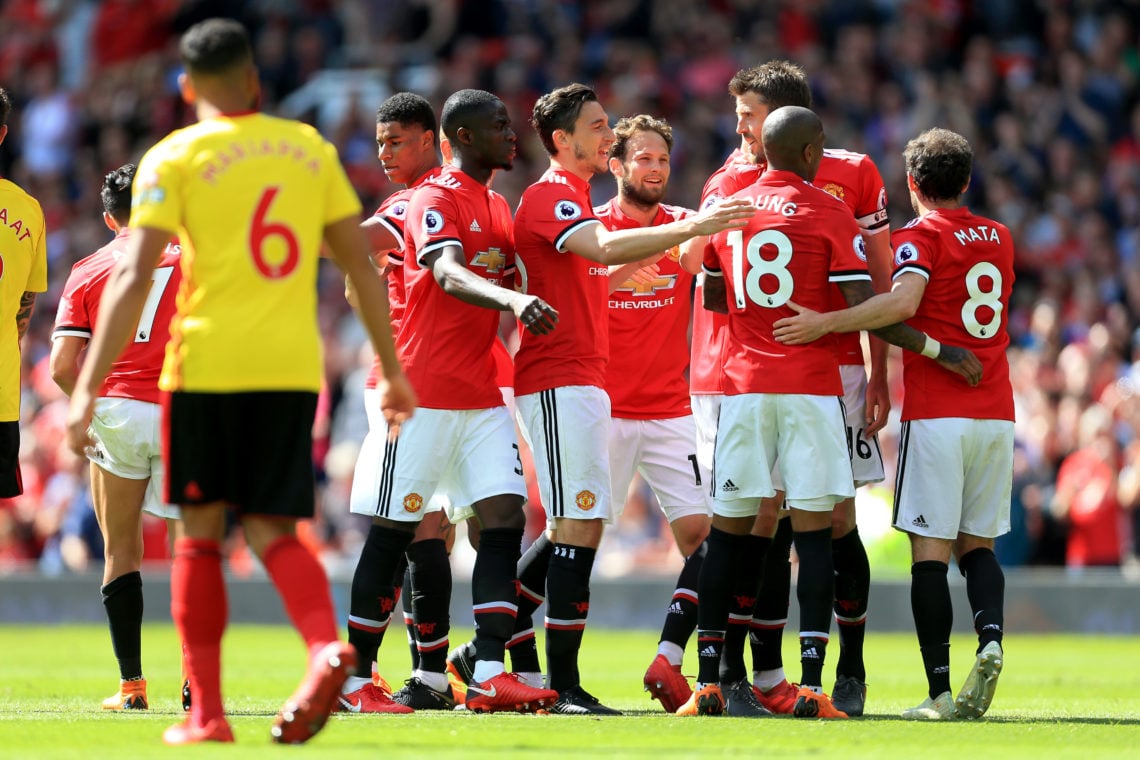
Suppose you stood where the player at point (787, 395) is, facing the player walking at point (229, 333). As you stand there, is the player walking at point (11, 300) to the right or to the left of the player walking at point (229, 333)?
right

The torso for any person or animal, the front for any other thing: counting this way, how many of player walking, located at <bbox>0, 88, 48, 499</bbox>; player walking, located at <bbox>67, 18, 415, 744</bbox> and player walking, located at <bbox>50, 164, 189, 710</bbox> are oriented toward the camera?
0

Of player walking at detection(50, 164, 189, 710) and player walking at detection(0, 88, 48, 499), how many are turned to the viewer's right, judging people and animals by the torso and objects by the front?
0

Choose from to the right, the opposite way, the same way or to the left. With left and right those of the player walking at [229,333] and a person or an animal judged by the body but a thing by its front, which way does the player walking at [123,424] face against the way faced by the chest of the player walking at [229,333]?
the same way

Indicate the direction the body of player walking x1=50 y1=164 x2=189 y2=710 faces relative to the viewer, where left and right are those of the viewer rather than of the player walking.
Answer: facing away from the viewer and to the left of the viewer

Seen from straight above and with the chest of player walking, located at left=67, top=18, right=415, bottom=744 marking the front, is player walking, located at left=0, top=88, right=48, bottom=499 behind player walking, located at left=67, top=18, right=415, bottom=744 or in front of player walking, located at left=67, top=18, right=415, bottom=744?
in front

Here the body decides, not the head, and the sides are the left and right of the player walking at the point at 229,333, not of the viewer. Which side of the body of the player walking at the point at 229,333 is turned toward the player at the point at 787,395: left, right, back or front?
right

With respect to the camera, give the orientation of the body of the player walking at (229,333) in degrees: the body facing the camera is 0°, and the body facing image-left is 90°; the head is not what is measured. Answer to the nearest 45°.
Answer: approximately 135°

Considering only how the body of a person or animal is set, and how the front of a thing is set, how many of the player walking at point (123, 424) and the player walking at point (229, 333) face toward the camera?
0

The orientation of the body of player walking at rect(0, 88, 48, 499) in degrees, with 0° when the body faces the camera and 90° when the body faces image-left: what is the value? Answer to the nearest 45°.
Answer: approximately 180°

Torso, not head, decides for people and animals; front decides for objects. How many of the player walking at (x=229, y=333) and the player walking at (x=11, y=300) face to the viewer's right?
0
